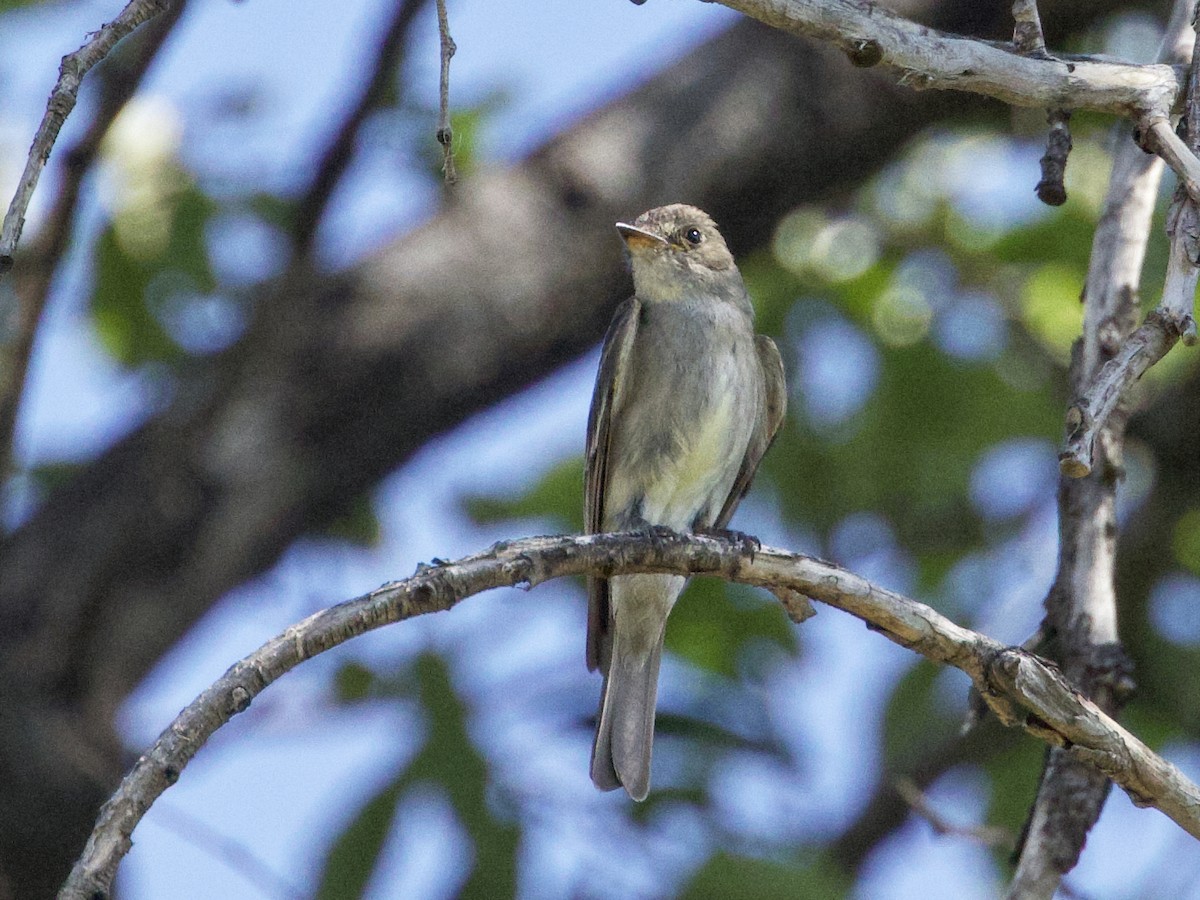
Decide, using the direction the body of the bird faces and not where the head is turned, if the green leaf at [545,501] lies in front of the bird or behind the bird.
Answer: behind

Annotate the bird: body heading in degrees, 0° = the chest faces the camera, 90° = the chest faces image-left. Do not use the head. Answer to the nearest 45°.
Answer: approximately 0°

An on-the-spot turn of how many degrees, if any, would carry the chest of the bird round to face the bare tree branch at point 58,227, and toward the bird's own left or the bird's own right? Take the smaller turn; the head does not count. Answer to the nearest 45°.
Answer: approximately 90° to the bird's own right
